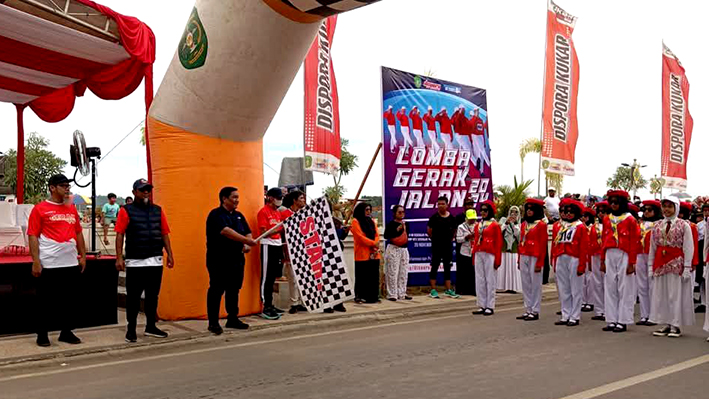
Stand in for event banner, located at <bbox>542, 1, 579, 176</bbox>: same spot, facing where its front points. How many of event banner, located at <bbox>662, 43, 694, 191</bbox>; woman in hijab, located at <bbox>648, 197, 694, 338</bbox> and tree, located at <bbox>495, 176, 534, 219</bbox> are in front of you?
1

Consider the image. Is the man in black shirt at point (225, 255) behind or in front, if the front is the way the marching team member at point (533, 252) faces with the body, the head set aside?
in front

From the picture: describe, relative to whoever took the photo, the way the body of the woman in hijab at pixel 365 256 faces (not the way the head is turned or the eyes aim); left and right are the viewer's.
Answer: facing the viewer and to the right of the viewer

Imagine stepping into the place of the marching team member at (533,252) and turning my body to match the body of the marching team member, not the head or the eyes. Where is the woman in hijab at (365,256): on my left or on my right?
on my right

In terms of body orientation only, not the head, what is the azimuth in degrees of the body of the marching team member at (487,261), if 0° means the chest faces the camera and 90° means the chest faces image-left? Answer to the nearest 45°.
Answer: approximately 45°

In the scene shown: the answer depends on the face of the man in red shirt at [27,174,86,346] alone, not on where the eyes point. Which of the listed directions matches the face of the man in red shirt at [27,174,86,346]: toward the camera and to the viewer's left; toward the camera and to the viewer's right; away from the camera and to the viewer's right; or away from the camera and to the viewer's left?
toward the camera and to the viewer's right

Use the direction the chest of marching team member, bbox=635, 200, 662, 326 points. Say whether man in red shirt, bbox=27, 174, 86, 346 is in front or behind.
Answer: in front

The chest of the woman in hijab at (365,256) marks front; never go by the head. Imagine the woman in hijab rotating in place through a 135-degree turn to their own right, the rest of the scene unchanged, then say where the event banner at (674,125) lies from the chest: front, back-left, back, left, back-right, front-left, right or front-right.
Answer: back-right

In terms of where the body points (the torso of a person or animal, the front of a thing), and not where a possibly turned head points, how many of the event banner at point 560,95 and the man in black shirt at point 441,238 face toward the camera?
2

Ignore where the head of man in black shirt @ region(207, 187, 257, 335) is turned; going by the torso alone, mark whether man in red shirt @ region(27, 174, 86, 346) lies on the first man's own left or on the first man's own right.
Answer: on the first man's own right

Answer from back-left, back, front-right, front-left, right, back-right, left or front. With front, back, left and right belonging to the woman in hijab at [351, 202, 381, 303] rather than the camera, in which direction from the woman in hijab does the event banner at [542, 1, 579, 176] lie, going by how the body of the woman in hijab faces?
left

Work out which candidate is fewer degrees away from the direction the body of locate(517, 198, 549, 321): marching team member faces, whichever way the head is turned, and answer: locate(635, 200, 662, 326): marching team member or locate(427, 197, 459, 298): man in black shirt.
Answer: the man in black shirt
